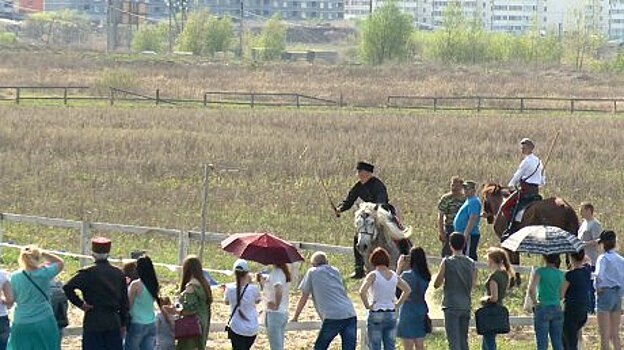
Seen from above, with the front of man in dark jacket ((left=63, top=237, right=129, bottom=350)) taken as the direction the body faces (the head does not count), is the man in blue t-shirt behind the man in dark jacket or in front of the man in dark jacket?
in front

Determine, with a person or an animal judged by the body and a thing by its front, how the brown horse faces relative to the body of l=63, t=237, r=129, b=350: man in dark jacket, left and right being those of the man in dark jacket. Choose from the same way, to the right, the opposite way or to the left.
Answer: to the left

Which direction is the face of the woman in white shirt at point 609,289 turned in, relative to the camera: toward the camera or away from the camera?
away from the camera

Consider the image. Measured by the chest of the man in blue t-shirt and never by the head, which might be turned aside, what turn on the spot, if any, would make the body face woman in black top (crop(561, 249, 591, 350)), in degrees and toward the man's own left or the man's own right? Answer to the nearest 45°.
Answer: approximately 90° to the man's own left

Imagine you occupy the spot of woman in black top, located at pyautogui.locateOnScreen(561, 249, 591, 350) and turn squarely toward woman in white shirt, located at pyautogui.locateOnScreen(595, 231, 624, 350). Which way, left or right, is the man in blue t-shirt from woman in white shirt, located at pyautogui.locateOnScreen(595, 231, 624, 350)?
left

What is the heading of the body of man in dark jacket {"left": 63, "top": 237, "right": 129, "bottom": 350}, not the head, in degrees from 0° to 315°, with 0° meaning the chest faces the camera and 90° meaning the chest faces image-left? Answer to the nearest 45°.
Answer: approximately 180°

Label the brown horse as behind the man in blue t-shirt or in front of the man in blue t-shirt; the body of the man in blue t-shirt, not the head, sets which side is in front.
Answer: behind

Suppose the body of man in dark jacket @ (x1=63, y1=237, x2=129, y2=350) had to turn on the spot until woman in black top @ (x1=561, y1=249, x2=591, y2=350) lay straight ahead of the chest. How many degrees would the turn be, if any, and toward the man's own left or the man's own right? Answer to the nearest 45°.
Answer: approximately 90° to the man's own right

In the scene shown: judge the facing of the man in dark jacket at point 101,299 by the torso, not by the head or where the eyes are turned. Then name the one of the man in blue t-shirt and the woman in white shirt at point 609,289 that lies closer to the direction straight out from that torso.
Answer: the man in blue t-shirt

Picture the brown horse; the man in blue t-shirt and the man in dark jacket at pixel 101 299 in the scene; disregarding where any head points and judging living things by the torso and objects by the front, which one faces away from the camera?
the man in dark jacket

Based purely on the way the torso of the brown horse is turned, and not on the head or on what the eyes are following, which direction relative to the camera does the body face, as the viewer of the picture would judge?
to the viewer's left
